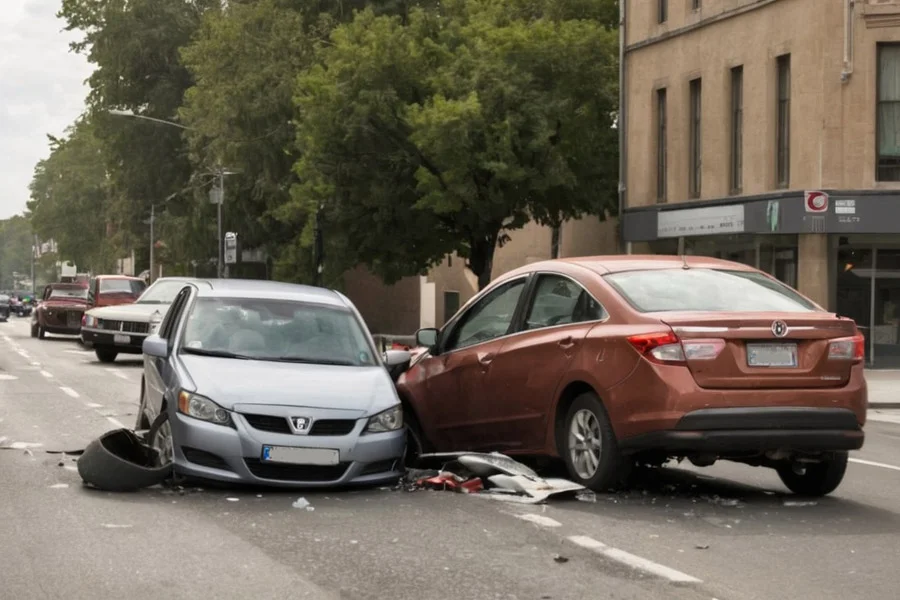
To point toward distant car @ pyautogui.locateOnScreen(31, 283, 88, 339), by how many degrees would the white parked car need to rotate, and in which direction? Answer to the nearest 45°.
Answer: approximately 135° to its right

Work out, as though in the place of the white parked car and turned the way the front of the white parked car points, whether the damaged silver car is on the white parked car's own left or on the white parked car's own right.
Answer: on the white parked car's own left

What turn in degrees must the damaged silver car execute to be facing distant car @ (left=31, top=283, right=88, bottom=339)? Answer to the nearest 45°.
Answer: approximately 180°

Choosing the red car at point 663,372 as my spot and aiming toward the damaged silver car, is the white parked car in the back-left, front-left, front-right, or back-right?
front-right

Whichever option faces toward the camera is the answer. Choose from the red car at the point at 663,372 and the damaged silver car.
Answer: the damaged silver car

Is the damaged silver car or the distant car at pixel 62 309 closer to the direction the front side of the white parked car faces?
the damaged silver car

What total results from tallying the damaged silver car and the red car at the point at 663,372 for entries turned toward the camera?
1

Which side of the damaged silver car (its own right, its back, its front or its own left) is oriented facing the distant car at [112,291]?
back

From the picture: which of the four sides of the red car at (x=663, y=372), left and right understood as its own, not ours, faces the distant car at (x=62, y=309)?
front

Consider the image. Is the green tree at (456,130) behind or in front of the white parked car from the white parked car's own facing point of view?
behind

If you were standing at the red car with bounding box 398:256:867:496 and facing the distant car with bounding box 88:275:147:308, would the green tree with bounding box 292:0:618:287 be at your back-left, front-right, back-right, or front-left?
front-right

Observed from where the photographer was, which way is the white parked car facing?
facing the viewer and to the left of the viewer

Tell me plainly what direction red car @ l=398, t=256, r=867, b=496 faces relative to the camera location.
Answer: facing away from the viewer and to the left of the viewer

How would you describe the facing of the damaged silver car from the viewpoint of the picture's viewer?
facing the viewer
